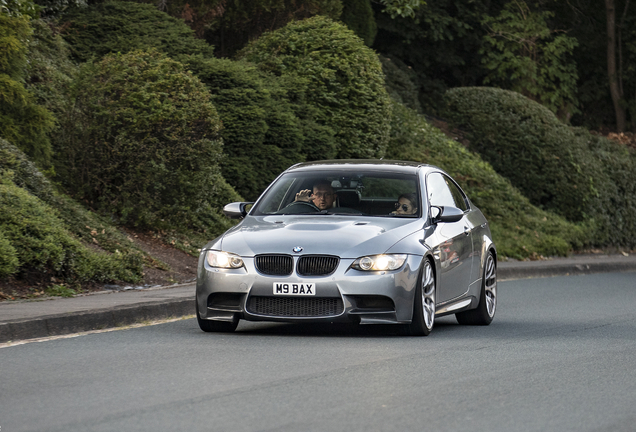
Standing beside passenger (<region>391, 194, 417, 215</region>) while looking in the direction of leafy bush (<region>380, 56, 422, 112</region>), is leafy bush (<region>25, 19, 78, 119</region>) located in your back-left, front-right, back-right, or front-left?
front-left

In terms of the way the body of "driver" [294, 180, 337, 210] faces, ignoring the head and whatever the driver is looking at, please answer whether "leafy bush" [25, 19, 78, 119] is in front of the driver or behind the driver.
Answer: behind

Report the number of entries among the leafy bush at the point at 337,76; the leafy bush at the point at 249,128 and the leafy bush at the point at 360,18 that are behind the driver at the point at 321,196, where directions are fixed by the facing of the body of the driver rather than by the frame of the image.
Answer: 3

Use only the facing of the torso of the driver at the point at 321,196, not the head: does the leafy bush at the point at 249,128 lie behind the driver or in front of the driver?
behind

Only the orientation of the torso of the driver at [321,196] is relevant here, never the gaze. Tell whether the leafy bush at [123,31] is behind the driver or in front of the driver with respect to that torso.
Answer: behind

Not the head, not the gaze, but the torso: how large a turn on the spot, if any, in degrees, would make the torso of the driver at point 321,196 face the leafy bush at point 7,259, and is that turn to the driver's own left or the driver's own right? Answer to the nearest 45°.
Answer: approximately 90° to the driver's own right

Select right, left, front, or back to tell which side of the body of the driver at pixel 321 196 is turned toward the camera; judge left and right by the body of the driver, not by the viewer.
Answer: front

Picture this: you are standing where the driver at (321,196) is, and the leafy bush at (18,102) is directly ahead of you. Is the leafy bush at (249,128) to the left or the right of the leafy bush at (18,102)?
right

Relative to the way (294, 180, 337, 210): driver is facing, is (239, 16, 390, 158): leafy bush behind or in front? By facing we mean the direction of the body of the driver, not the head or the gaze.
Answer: behind

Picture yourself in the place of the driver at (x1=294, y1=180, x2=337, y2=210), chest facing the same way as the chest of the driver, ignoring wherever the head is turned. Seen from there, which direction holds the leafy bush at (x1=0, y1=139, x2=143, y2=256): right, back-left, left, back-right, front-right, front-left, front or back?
back-right

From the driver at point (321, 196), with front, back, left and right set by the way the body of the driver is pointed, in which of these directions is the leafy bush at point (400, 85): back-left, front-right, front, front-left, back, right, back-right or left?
back

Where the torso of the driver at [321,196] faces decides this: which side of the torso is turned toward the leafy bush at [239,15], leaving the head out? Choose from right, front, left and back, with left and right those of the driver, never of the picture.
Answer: back

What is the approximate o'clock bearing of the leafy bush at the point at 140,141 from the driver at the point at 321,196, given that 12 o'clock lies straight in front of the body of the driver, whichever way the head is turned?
The leafy bush is roughly at 5 o'clock from the driver.

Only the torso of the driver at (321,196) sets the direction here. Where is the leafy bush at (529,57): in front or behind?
behind

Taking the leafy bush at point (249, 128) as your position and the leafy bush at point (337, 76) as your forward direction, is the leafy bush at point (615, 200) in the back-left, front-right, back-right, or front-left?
front-right
